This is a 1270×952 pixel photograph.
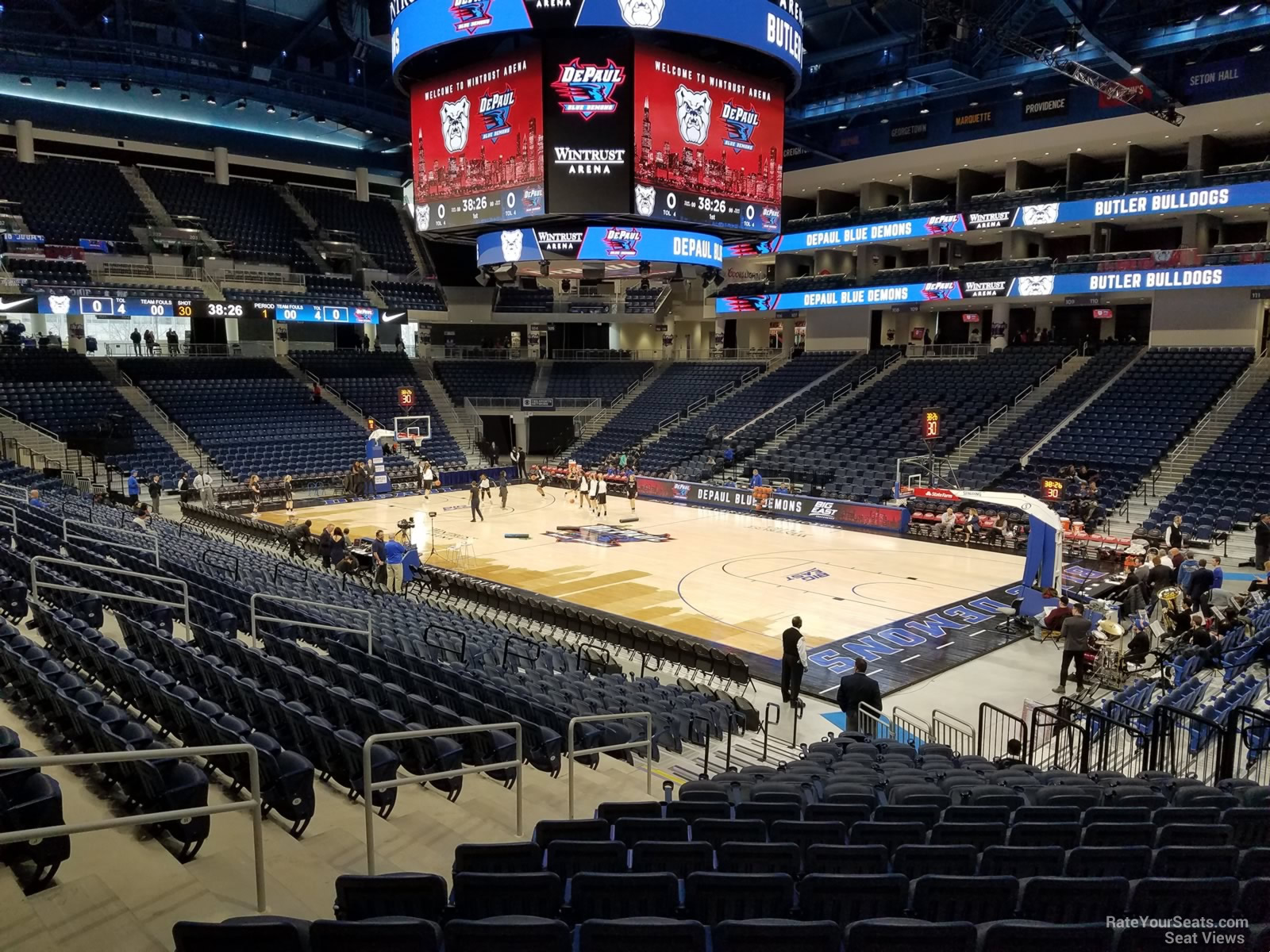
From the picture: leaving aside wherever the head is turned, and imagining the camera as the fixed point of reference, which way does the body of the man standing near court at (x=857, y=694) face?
away from the camera

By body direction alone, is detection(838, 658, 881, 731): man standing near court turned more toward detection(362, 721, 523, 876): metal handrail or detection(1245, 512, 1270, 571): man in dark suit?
the man in dark suit

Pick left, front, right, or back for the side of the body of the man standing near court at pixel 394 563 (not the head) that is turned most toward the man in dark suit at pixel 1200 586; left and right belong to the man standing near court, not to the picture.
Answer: right

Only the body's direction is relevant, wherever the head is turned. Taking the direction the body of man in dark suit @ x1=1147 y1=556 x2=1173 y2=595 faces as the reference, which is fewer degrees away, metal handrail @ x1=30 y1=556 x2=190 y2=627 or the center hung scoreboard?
the center hung scoreboard

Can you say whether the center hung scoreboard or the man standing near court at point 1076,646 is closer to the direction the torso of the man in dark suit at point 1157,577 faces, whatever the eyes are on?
the center hung scoreboard

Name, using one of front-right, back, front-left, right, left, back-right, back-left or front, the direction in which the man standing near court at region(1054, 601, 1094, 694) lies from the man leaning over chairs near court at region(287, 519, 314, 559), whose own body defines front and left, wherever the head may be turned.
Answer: right

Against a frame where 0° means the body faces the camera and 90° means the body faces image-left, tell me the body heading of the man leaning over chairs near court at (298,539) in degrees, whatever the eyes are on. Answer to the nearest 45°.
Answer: approximately 225°

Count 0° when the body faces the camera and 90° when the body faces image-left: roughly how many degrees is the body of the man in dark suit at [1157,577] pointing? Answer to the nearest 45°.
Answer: approximately 135°

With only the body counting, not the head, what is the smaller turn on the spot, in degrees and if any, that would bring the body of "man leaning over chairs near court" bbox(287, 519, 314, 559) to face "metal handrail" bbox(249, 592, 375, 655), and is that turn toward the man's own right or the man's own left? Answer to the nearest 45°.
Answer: approximately 135° to the man's own right
